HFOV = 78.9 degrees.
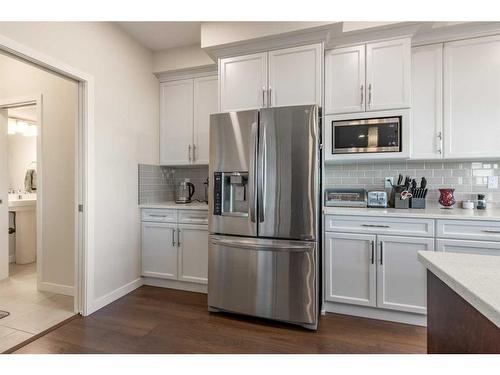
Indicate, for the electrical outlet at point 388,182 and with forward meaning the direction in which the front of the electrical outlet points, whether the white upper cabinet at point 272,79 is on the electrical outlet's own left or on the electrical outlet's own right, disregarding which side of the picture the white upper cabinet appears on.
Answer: on the electrical outlet's own right

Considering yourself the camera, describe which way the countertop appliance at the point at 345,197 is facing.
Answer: facing the viewer

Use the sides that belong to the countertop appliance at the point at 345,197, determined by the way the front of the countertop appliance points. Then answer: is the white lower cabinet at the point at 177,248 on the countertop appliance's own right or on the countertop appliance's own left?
on the countertop appliance's own right

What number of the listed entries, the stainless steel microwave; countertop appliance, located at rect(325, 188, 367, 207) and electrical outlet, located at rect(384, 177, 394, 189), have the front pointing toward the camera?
3

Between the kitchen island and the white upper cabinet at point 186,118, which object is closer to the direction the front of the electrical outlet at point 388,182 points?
the kitchen island

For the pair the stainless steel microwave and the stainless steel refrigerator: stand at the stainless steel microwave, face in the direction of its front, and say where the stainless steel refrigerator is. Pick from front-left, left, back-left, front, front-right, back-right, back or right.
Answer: front-right

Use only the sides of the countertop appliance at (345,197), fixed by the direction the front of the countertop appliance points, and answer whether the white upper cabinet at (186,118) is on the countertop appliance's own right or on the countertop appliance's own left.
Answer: on the countertop appliance's own right

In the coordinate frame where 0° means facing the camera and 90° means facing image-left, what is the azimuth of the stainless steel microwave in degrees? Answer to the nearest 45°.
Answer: approximately 0°

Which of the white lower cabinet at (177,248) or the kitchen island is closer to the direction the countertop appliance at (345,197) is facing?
the kitchen island

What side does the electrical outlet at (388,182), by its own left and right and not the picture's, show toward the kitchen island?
front

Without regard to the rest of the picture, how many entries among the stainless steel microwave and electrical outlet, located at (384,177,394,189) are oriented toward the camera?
2

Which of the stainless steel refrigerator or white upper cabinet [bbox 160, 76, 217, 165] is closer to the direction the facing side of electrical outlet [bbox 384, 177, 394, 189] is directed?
the stainless steel refrigerator

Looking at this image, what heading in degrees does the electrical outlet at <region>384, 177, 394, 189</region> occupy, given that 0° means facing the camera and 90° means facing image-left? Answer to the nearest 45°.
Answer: approximately 0°
